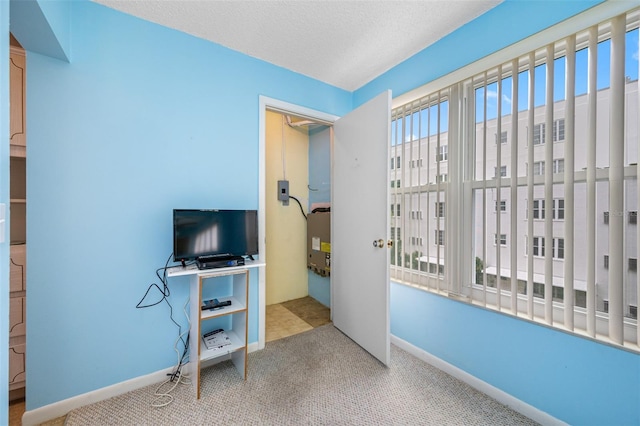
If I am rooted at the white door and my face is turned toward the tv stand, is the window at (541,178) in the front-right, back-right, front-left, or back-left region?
back-left

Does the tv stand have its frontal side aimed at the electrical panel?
no

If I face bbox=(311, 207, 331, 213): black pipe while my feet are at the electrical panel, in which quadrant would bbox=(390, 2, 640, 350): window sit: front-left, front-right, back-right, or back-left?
front-right

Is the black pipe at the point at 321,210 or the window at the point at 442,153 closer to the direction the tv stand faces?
the window

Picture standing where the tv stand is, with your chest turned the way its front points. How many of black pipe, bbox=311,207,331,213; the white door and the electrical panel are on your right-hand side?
0

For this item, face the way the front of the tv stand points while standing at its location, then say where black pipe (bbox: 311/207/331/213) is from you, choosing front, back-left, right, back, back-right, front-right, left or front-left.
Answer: left

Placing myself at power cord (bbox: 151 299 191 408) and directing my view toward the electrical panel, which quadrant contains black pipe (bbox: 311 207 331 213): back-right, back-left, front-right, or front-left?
front-right

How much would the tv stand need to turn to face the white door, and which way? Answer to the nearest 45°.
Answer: approximately 45° to its left

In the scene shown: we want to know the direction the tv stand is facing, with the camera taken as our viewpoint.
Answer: facing the viewer and to the right of the viewer

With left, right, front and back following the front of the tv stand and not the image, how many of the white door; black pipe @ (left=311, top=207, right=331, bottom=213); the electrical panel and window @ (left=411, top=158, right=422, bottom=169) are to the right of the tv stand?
0
